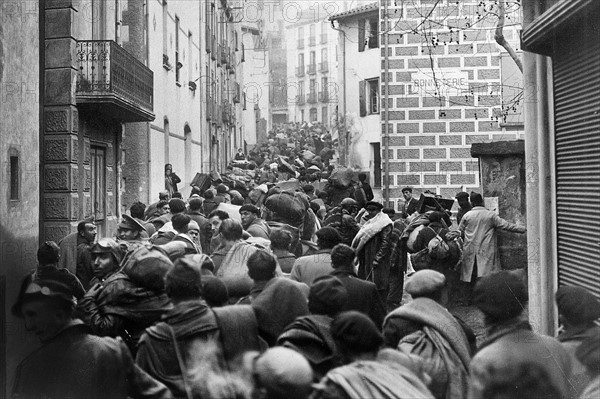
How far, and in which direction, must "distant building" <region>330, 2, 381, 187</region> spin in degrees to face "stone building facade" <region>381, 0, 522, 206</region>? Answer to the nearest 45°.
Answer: approximately 45° to its left

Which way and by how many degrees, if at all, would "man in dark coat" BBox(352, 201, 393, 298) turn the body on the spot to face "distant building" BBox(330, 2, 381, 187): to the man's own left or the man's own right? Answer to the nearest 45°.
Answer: approximately 135° to the man's own right

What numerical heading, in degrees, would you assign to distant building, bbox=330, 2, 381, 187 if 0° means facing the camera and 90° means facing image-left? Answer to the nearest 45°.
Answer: approximately 45°

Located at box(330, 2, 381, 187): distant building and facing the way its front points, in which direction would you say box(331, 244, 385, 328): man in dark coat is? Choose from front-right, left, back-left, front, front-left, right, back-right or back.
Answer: front-left

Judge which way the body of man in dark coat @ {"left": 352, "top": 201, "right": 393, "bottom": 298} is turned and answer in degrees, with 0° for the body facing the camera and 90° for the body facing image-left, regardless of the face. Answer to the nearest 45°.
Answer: approximately 45°
